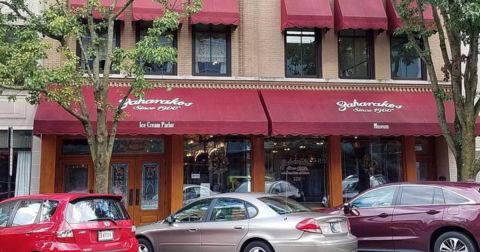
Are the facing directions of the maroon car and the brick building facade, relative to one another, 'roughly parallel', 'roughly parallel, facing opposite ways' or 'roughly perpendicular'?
roughly perpendicular

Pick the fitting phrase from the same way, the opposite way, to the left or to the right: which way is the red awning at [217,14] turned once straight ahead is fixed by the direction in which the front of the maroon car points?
to the left

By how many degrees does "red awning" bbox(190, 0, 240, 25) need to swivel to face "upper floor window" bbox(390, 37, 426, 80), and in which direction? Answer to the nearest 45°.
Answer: approximately 90° to its left

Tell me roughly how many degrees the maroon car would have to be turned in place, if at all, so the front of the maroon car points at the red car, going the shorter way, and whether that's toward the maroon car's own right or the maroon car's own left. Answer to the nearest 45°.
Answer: approximately 45° to the maroon car's own left

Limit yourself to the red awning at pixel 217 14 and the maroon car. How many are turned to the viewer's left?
1

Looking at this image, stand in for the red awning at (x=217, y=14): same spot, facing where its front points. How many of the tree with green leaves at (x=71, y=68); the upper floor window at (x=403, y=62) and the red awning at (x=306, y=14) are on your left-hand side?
2

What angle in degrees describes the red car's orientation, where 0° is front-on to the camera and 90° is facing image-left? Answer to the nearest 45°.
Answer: approximately 135°

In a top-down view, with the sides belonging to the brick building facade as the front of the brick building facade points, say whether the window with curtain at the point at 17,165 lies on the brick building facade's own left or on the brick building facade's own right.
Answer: on the brick building facade's own right

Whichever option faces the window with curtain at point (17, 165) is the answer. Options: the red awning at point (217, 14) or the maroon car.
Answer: the maroon car

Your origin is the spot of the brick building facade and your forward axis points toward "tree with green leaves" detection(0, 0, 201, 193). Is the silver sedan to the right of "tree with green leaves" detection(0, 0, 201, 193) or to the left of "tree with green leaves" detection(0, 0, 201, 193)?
left

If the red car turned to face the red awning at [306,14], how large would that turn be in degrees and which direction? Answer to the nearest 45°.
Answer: approximately 90° to its right

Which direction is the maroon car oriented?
to the viewer's left
